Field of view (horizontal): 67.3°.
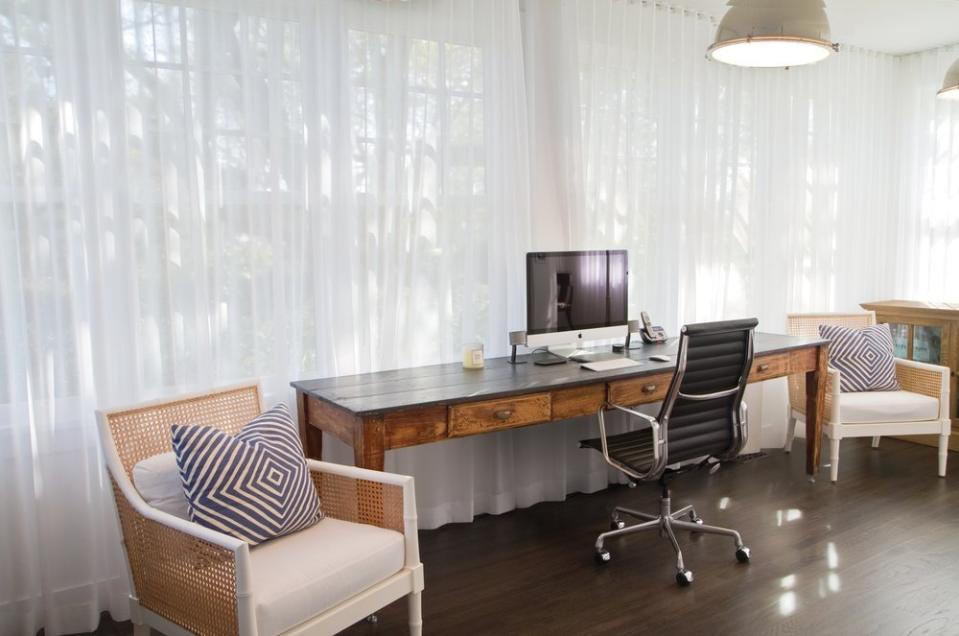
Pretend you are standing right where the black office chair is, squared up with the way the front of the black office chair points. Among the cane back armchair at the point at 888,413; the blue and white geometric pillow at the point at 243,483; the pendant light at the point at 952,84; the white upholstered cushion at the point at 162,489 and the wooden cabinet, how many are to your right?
3

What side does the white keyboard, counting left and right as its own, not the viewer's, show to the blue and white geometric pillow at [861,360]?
left

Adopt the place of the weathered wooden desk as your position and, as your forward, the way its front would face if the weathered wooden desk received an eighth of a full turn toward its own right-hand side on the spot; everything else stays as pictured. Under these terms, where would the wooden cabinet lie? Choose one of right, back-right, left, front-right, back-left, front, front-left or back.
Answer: back-left

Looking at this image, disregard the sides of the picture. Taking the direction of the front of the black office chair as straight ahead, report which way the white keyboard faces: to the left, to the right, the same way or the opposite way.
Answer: the opposite way

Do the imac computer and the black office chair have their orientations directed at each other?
yes

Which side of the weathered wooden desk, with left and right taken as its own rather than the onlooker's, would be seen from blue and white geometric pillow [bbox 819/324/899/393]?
left

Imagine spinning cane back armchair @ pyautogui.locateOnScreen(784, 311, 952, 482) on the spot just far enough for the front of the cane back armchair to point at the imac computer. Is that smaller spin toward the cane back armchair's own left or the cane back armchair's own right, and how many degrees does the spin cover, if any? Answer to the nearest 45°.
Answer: approximately 90° to the cane back armchair's own right

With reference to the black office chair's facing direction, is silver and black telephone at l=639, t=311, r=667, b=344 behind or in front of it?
in front

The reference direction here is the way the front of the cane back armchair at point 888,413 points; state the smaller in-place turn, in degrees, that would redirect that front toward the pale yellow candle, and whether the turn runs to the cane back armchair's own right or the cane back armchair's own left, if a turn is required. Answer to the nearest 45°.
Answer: approximately 90° to the cane back armchair's own right

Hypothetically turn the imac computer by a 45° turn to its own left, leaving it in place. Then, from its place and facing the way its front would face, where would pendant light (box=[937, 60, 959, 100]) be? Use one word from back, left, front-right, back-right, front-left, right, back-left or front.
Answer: front

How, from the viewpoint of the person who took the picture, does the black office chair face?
facing away from the viewer and to the left of the viewer

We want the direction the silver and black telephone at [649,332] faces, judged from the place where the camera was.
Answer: facing the viewer and to the right of the viewer

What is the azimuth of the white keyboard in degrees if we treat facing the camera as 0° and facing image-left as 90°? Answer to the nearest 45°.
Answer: approximately 315°
